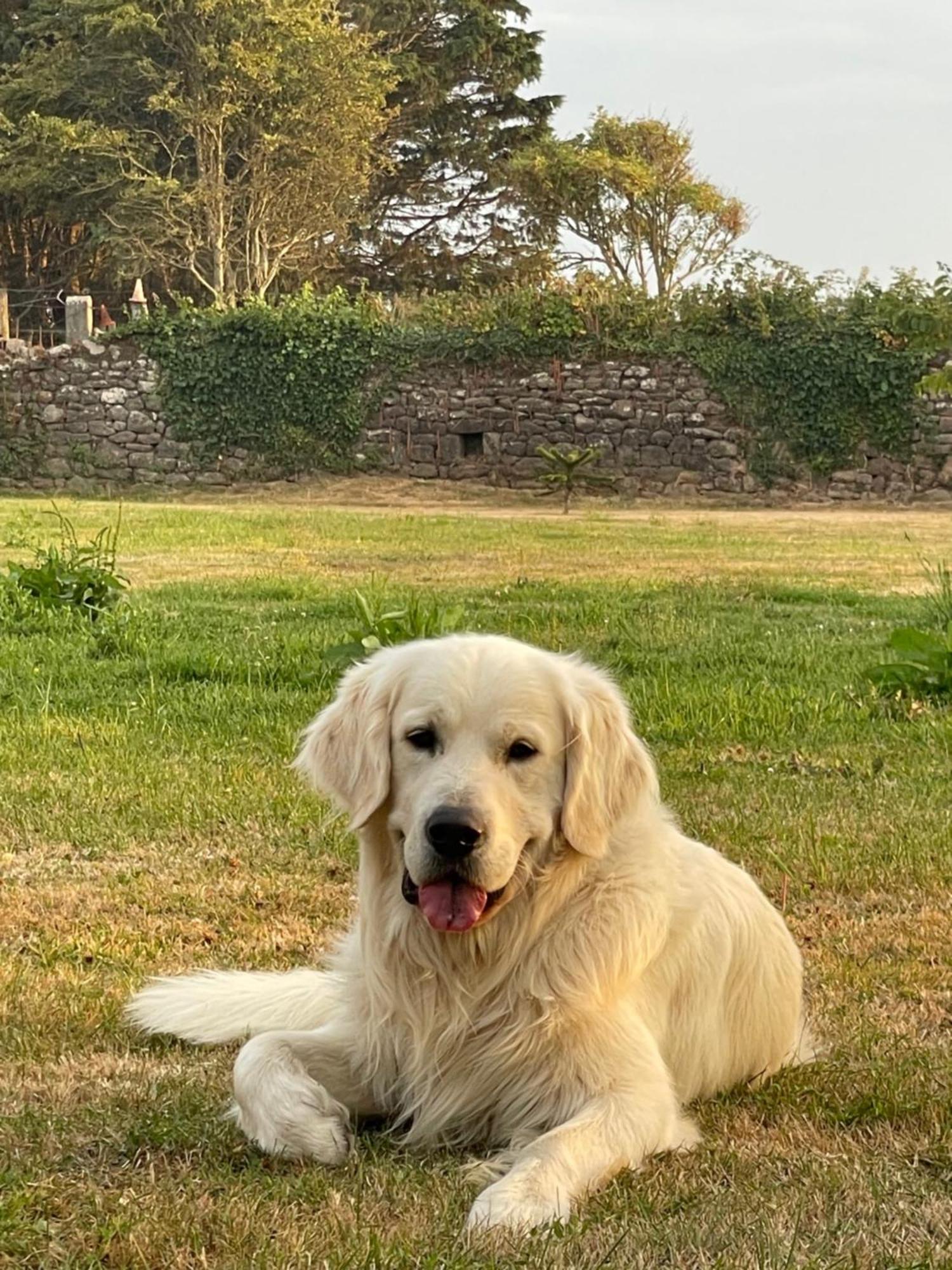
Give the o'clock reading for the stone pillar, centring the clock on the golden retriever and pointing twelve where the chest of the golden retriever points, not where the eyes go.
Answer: The stone pillar is roughly at 4 o'clock from the golden retriever.

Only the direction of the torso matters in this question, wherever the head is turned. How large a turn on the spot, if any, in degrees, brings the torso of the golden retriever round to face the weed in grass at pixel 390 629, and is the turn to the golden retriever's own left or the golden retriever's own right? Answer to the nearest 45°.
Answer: approximately 135° to the golden retriever's own right

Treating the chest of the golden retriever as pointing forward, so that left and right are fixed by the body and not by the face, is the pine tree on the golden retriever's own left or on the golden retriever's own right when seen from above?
on the golden retriever's own right

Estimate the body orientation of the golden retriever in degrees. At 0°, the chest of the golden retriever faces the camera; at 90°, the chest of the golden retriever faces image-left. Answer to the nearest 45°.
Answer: approximately 45°

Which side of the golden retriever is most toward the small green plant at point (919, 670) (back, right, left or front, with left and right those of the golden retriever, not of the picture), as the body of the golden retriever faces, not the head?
back

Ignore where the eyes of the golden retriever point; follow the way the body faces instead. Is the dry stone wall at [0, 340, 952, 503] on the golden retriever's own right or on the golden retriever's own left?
on the golden retriever's own right

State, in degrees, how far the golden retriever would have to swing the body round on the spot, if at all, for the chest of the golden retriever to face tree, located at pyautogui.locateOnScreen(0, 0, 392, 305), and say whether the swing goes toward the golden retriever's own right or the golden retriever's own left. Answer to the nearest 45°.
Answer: approximately 135° to the golden retriever's own right

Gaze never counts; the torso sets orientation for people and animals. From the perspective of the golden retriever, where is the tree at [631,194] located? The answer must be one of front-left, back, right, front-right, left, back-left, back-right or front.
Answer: back-right

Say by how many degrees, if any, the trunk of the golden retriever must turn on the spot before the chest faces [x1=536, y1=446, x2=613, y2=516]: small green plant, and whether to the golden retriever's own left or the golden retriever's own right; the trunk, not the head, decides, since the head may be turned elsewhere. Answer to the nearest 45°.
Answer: approximately 135° to the golden retriever's own right

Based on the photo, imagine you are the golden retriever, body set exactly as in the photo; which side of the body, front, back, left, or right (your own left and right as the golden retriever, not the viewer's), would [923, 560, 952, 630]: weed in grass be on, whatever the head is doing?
back
